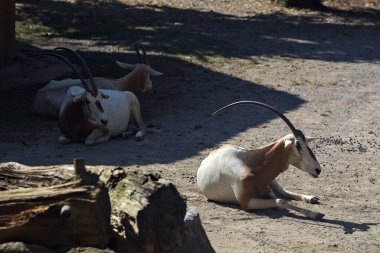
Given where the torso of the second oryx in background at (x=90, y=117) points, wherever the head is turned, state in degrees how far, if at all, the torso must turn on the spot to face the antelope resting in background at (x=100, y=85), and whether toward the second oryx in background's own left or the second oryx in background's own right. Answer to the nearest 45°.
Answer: approximately 135° to the second oryx in background's own right

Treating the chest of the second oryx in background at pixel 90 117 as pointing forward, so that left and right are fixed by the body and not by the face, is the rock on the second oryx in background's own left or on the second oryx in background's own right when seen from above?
on the second oryx in background's own left

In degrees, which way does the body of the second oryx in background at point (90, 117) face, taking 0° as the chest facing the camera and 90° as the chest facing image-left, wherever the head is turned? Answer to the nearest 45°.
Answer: approximately 45°

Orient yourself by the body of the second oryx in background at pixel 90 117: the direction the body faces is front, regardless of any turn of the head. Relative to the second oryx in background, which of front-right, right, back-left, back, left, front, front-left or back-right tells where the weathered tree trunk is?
front-left

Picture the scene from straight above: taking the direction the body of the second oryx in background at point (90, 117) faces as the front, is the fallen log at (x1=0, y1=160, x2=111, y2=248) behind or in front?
in front
